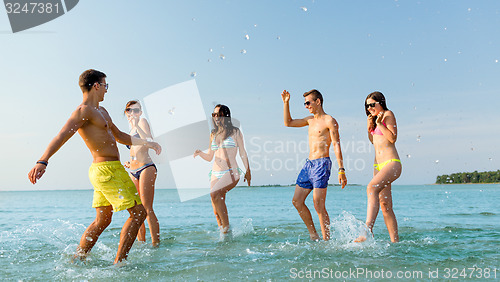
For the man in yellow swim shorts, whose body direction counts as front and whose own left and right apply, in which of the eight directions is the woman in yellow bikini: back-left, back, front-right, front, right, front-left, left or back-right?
front-left

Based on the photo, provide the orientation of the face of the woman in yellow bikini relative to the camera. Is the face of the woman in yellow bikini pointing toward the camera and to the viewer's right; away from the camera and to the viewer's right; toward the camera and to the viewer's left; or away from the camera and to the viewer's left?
toward the camera and to the viewer's left

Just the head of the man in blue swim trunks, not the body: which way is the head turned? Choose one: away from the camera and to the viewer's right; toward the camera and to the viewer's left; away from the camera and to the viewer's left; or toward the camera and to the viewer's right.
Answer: toward the camera and to the viewer's left

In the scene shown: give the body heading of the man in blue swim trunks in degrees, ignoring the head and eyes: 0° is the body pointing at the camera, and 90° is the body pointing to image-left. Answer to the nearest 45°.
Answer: approximately 45°

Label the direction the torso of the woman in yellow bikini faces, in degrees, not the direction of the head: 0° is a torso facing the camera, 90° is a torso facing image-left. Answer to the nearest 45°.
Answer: approximately 45°

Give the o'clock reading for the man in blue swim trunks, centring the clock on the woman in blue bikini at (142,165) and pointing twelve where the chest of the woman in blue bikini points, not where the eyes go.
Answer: The man in blue swim trunks is roughly at 8 o'clock from the woman in blue bikini.

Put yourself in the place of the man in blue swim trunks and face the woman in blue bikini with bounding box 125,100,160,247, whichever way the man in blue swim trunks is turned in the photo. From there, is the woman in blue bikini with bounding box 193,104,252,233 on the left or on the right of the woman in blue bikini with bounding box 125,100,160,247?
right
